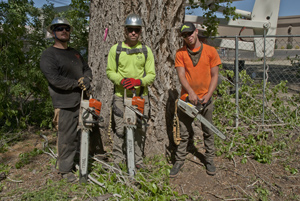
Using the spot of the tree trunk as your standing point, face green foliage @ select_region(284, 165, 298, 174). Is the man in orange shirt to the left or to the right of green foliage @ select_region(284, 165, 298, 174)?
right

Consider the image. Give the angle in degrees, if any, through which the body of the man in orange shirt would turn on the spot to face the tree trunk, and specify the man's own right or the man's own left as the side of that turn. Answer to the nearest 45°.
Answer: approximately 135° to the man's own right

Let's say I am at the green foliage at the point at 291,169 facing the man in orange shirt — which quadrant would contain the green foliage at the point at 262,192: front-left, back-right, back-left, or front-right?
front-left

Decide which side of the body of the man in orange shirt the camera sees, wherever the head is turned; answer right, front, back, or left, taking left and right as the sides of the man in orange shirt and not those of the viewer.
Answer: front
